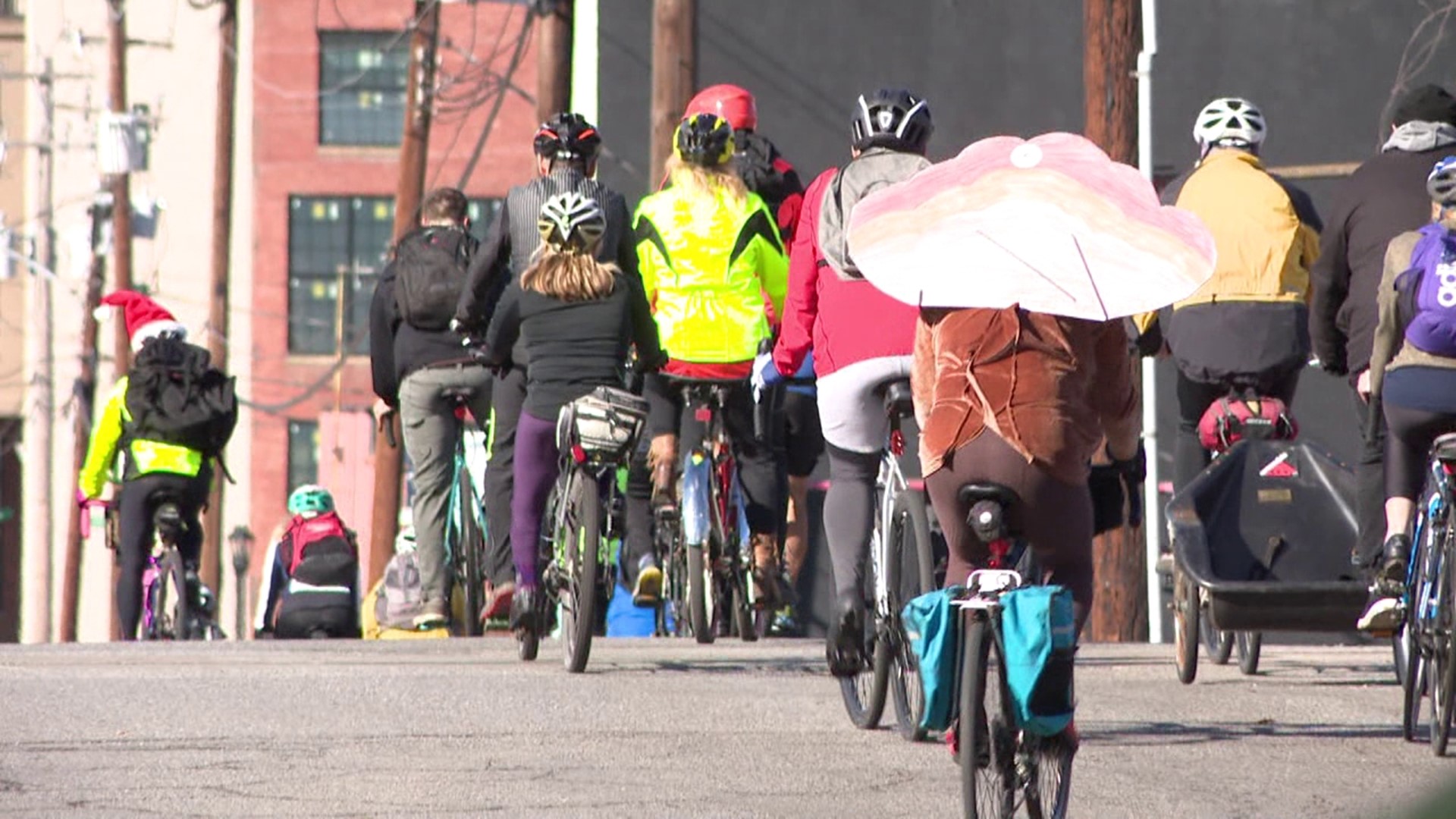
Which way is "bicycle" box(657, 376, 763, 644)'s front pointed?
away from the camera

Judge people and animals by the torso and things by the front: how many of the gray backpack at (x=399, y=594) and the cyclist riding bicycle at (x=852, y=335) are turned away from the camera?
1

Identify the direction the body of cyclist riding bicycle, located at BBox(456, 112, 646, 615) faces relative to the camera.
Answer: away from the camera

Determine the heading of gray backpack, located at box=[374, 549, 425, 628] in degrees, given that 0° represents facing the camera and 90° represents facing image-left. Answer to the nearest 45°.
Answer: approximately 0°

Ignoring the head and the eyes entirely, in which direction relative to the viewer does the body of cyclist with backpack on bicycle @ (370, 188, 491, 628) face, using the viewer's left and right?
facing away from the viewer

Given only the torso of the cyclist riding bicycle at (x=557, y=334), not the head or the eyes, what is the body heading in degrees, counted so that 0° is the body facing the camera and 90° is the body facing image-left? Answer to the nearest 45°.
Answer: approximately 180°

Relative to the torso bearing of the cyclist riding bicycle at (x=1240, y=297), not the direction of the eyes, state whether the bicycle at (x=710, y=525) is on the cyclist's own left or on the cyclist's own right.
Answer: on the cyclist's own left

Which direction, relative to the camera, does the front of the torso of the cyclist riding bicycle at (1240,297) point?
away from the camera

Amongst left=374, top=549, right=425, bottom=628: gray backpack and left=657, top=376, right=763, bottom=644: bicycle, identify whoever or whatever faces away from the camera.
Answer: the bicycle

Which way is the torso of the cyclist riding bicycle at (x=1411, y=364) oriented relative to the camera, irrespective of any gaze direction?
away from the camera

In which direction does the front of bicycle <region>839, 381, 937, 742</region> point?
away from the camera
